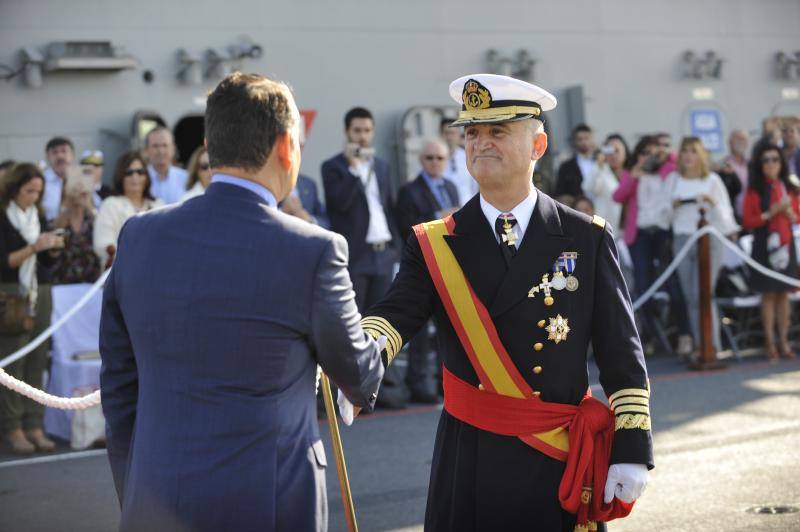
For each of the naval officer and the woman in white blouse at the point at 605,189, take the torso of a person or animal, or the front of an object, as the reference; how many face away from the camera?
0

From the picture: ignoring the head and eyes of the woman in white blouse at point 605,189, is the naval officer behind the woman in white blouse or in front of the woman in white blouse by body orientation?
in front

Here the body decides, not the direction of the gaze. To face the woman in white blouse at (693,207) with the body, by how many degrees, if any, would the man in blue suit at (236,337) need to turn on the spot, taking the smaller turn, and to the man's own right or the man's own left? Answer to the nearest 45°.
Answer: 0° — they already face them

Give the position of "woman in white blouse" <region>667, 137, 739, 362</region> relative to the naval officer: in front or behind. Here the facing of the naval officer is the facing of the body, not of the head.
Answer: behind

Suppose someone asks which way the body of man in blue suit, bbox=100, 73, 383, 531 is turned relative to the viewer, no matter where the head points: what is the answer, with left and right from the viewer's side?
facing away from the viewer and to the right of the viewer

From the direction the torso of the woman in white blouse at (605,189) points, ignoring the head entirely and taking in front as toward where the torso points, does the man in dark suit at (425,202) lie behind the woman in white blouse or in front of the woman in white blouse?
in front

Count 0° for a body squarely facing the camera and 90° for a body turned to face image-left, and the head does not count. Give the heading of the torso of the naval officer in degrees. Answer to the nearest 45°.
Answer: approximately 45°

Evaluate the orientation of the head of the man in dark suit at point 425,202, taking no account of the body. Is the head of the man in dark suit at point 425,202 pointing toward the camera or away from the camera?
toward the camera

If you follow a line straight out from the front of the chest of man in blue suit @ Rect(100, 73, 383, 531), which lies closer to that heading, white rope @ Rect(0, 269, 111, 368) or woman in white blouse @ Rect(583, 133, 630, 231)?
the woman in white blouse

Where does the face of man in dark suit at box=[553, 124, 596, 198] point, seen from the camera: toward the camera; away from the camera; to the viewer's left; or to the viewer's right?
toward the camera

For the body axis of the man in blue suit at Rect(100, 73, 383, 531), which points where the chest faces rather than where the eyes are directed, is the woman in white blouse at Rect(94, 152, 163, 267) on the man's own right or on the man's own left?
on the man's own left

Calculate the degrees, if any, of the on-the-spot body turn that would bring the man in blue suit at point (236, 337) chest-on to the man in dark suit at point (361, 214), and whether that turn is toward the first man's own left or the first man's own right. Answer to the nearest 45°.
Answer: approximately 45° to the first man's own left

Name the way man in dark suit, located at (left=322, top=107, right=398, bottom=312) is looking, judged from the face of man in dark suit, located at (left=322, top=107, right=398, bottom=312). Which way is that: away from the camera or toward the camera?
toward the camera

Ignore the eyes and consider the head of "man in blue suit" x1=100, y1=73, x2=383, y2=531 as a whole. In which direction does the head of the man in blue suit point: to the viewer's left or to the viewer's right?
to the viewer's right

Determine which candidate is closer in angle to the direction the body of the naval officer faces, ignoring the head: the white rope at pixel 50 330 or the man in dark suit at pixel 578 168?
the white rope

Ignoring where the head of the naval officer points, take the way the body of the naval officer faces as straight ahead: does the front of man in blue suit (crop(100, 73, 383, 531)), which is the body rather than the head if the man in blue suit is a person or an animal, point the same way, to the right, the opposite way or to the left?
the opposite way

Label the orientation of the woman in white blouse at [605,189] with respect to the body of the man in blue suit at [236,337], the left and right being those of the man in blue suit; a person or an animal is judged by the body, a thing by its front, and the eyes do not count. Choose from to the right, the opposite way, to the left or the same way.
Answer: the opposite way

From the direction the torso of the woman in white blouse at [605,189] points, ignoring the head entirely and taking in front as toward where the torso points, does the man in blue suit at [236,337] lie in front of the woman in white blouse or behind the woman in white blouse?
in front

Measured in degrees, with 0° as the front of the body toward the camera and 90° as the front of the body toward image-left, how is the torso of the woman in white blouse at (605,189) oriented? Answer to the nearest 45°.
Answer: approximately 45°
